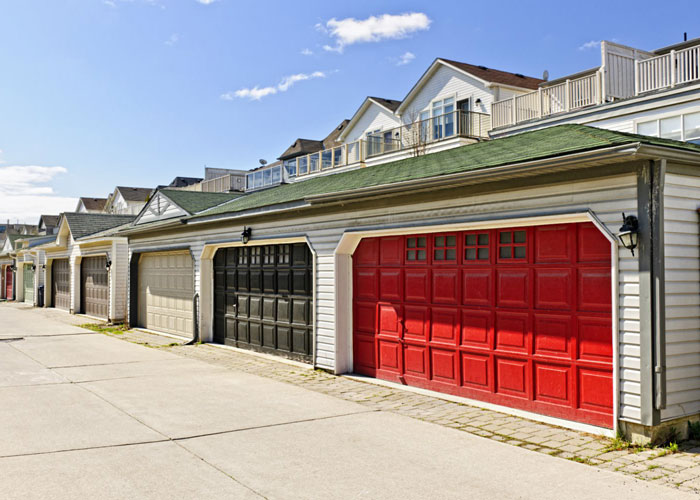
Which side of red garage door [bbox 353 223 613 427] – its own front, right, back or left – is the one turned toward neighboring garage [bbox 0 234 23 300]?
right

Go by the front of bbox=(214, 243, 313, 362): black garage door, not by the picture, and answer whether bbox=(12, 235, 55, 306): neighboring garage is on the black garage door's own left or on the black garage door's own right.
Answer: on the black garage door's own right

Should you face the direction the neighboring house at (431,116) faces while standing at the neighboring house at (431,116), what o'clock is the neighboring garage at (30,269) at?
the neighboring garage at (30,269) is roughly at 2 o'clock from the neighboring house at (431,116).

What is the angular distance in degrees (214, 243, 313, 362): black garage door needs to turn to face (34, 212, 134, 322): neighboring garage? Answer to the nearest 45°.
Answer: approximately 90° to its right

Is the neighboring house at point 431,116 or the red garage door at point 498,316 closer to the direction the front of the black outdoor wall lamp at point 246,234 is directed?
the red garage door

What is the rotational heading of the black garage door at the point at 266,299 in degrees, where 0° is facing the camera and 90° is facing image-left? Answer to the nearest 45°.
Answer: approximately 45°

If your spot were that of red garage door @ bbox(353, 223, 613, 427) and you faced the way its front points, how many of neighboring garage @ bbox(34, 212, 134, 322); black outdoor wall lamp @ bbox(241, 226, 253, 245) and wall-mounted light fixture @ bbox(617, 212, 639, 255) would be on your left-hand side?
1

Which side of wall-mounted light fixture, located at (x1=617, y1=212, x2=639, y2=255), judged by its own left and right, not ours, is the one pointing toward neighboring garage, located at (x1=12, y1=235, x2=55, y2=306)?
right

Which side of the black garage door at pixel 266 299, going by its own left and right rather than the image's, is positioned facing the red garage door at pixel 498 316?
left
